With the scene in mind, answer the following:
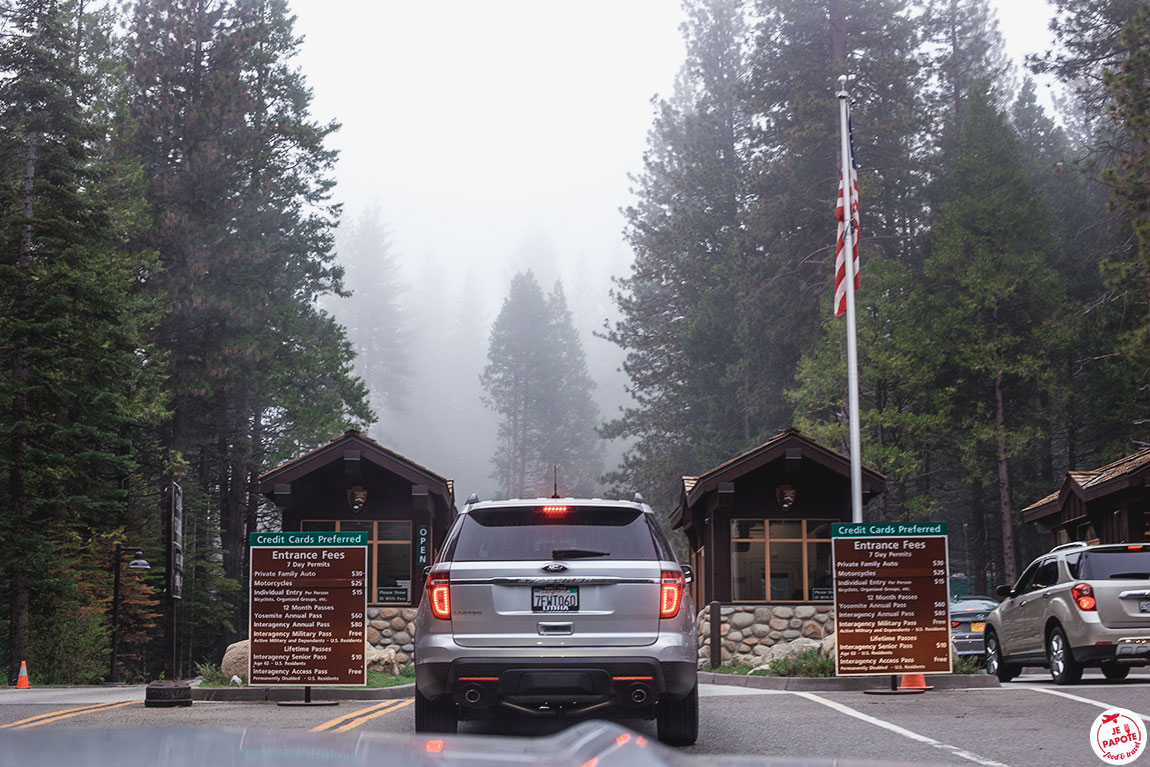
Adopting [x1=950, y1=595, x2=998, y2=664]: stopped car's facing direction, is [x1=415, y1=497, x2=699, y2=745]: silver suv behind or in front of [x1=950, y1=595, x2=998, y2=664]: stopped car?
behind

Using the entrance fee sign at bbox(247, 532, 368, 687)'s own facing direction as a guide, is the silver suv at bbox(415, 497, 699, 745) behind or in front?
in front

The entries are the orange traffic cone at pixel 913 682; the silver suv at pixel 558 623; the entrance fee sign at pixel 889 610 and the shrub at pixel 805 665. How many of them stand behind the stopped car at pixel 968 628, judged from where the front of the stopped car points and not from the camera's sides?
4

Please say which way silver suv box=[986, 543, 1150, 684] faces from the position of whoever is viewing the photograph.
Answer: facing away from the viewer and to the left of the viewer

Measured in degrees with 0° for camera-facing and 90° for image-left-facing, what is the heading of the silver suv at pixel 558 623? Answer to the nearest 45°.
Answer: approximately 180°

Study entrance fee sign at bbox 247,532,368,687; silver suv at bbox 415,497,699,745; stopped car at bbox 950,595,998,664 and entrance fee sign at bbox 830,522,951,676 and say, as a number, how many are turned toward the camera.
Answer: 2

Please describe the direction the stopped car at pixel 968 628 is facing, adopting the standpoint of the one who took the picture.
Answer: facing away from the viewer

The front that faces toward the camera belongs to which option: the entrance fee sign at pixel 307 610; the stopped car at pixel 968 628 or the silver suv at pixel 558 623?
the entrance fee sign

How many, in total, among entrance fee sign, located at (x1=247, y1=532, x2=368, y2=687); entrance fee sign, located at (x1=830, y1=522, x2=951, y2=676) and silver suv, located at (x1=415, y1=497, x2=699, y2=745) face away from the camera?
1

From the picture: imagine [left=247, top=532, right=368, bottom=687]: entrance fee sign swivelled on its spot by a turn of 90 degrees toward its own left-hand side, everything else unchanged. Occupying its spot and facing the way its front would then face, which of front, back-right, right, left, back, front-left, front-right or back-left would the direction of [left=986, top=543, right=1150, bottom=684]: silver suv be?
front

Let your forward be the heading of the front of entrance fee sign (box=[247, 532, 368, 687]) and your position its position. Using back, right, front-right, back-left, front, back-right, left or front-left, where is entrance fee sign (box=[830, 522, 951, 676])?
left

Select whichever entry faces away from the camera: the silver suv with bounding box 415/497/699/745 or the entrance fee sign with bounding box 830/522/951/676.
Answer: the silver suv
